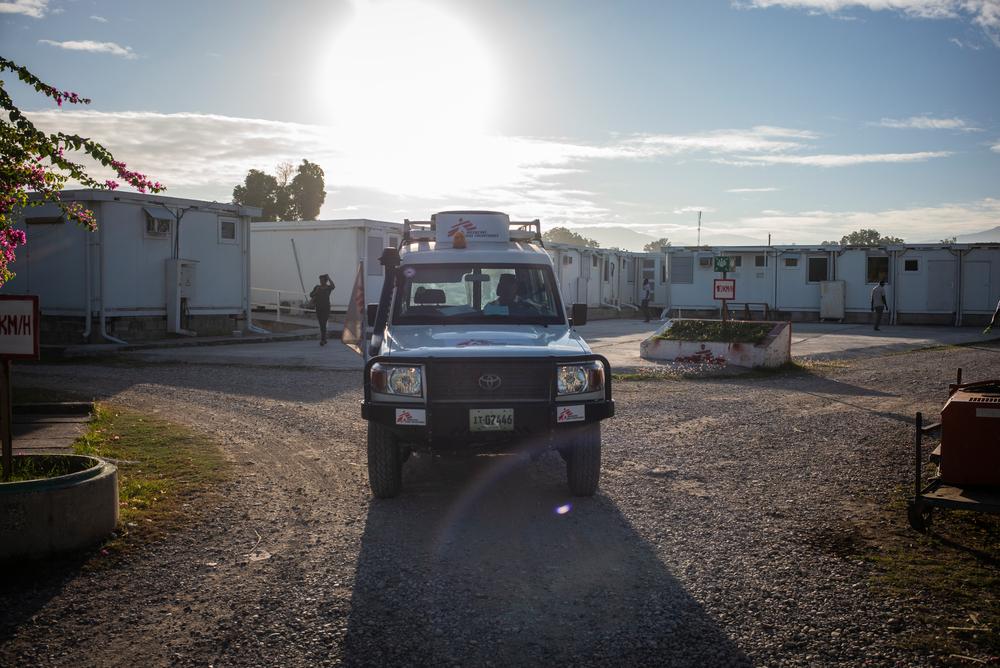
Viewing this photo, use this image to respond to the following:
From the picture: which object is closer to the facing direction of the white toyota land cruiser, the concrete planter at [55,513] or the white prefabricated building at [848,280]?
the concrete planter

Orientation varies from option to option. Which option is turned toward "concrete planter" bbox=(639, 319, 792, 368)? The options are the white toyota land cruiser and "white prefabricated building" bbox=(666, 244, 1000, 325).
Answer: the white prefabricated building

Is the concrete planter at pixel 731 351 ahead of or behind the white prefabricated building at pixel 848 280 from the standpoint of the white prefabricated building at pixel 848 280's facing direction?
ahead

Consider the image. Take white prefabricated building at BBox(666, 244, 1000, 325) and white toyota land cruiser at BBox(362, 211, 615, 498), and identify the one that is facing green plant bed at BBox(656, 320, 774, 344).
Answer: the white prefabricated building

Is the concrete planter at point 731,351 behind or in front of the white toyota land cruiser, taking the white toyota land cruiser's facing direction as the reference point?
behind

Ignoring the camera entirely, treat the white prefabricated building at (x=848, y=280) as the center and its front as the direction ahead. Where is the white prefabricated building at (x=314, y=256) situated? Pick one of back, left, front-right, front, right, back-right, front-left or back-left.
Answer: front-right

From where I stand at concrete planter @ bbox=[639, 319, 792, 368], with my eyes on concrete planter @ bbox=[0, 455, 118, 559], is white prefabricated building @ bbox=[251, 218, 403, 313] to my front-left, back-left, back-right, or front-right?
back-right

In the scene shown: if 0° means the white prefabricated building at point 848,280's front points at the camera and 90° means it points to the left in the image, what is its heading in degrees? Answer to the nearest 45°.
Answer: approximately 0°

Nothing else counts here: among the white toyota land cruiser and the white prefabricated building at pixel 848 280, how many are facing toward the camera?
2
